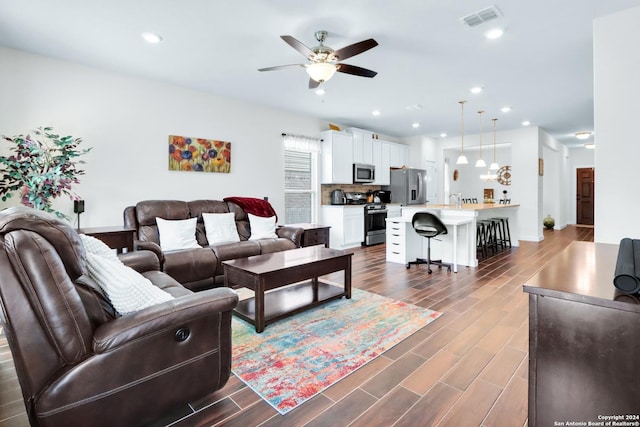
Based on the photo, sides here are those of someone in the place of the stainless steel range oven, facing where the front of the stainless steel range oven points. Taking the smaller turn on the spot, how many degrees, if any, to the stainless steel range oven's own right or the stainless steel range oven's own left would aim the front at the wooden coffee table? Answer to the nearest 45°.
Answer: approximately 45° to the stainless steel range oven's own right

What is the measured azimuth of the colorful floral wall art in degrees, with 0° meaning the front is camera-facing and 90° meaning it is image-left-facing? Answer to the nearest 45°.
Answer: approximately 315°

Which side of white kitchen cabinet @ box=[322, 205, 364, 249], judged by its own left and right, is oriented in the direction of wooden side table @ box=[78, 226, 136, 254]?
right

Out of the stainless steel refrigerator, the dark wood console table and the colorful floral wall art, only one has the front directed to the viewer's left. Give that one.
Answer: the dark wood console table

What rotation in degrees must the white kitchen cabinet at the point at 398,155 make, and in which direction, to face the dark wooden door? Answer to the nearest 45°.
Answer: approximately 90° to its left

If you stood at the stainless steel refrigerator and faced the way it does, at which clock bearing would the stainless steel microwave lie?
The stainless steel microwave is roughly at 3 o'clock from the stainless steel refrigerator.

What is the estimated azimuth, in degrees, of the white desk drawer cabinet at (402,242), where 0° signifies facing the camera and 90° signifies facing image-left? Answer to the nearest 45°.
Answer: approximately 45°

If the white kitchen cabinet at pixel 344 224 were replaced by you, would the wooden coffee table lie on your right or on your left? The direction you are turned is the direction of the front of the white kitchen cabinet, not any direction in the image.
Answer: on your right

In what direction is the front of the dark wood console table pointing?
to the viewer's left
